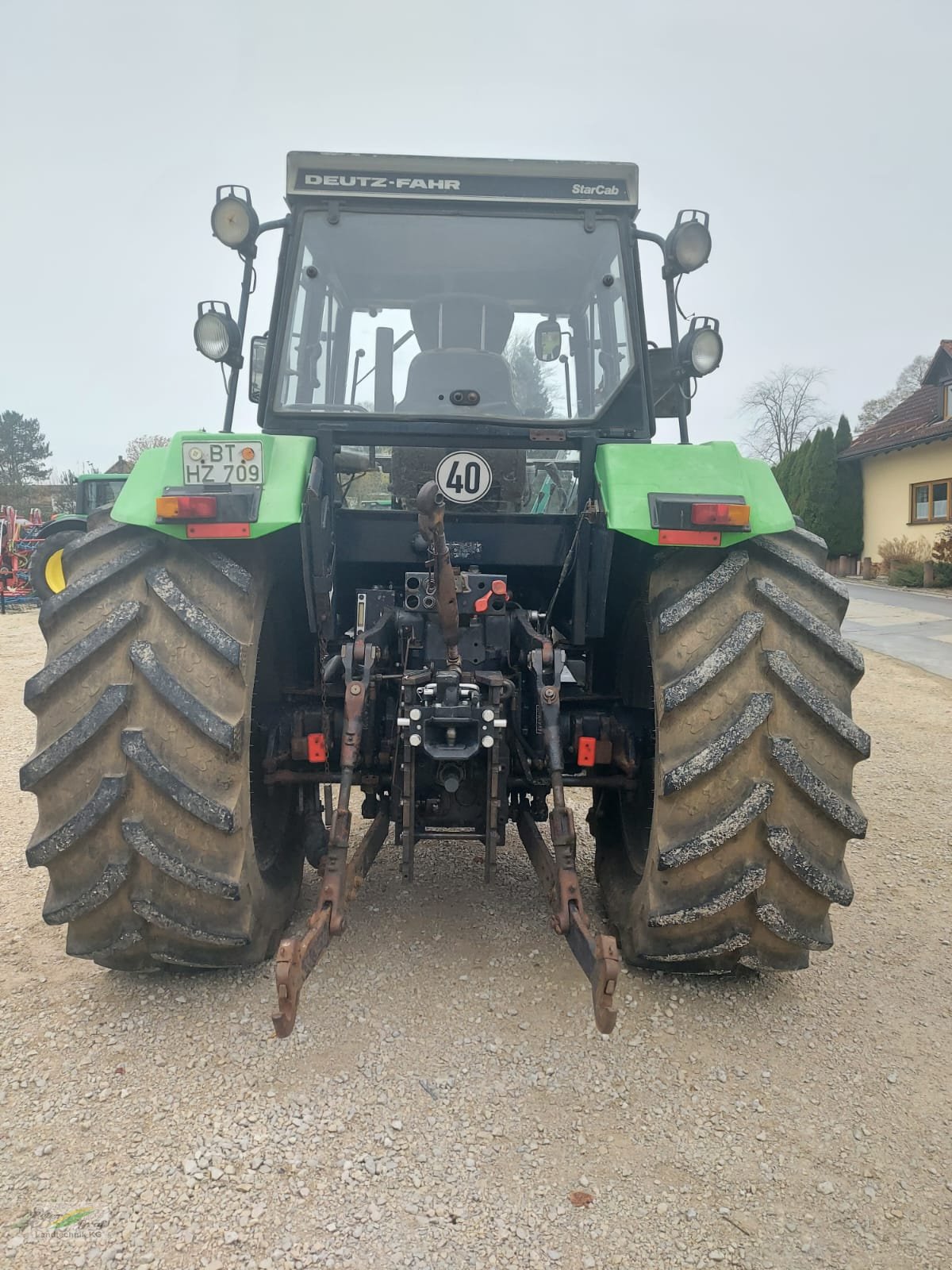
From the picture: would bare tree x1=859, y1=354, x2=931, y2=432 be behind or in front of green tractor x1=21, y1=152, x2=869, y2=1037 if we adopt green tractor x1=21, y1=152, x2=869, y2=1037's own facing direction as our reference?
in front

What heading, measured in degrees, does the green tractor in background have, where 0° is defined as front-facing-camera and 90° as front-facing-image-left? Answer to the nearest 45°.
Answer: approximately 270°

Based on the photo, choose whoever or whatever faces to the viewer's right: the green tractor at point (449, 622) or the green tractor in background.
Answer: the green tractor in background

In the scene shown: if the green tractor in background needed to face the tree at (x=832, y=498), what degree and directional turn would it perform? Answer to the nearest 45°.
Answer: approximately 45° to its left

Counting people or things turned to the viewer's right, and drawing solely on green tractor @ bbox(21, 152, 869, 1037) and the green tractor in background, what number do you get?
1

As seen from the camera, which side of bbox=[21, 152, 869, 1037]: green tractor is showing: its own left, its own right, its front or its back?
back

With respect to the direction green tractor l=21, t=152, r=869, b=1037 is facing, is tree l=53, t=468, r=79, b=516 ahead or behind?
ahead

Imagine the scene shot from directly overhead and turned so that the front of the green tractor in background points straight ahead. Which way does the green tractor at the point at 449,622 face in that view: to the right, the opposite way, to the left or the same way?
to the left
